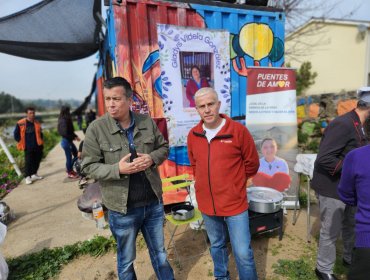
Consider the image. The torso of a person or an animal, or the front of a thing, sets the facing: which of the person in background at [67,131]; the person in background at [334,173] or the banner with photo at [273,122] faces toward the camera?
the banner with photo

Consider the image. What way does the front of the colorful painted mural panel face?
toward the camera

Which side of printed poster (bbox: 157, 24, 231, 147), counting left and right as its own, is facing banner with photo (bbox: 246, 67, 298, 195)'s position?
left

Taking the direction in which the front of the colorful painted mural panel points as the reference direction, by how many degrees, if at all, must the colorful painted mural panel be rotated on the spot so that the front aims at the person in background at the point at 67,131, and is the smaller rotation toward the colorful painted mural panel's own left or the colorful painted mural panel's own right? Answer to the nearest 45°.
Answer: approximately 135° to the colorful painted mural panel's own right

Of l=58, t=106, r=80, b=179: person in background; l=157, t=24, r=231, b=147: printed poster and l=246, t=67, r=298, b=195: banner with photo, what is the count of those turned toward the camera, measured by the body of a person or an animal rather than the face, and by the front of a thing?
2

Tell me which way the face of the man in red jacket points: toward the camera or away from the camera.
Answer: toward the camera

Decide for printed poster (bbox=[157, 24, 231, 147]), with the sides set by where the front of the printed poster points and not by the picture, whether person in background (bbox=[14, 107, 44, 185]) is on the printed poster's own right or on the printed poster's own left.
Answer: on the printed poster's own right

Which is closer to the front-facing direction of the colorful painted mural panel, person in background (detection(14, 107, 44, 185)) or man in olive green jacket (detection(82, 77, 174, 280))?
the man in olive green jacket

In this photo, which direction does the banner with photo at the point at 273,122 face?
toward the camera

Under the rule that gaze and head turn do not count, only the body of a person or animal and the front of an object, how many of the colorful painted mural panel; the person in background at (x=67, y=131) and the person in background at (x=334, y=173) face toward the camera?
1

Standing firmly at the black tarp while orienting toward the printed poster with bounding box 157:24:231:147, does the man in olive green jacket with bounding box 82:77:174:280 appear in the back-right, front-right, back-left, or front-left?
front-right
